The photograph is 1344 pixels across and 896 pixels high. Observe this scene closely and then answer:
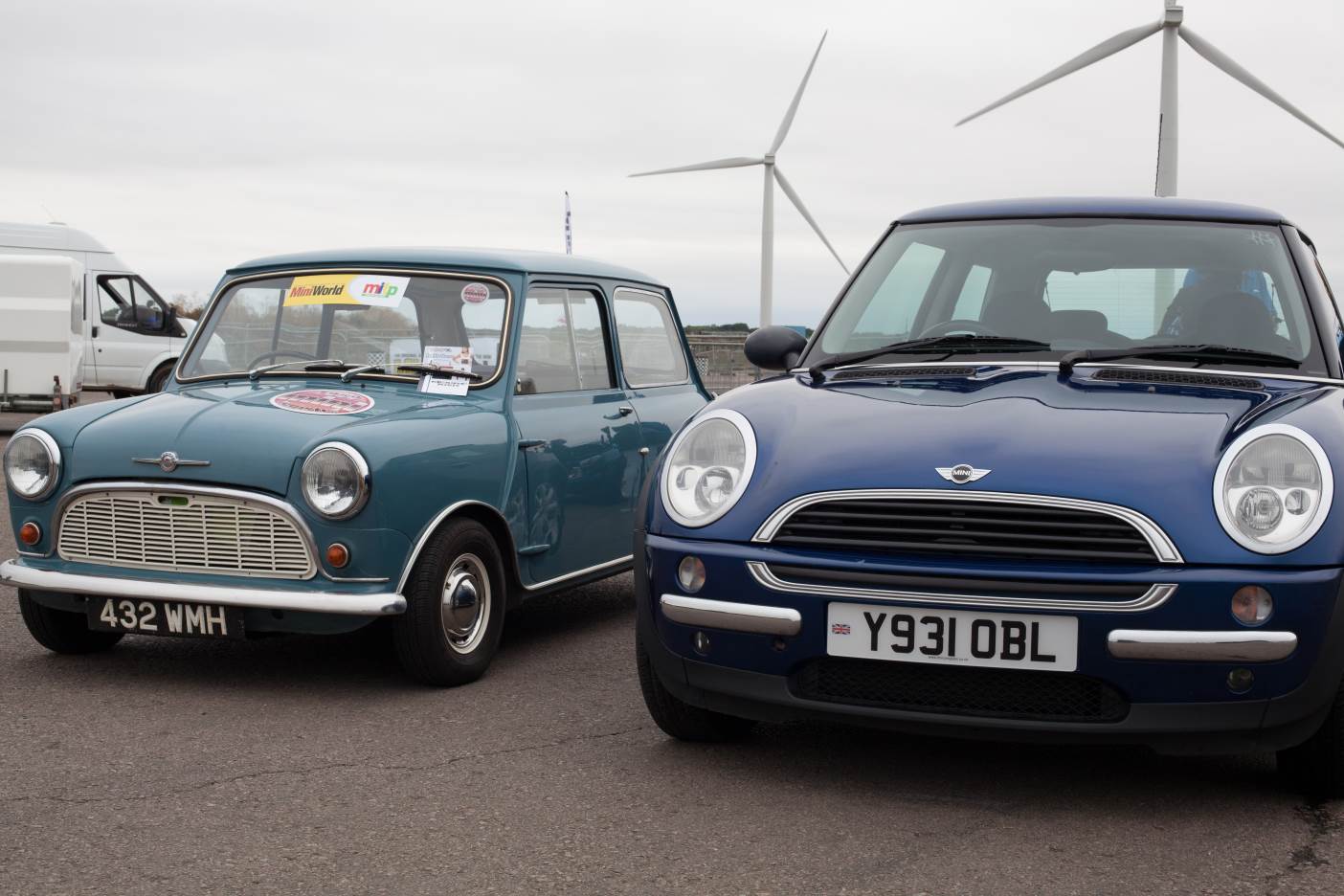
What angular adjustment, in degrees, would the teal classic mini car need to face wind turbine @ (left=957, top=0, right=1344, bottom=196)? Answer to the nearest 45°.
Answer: approximately 180°

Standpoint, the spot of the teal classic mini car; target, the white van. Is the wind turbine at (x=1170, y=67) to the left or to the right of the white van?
right

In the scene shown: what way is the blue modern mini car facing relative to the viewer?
toward the camera

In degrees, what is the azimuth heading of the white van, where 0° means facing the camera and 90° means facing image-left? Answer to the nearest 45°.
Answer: approximately 270°

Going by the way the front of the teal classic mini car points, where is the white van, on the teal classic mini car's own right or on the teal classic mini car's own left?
on the teal classic mini car's own right

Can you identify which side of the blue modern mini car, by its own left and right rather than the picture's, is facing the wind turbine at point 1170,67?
back

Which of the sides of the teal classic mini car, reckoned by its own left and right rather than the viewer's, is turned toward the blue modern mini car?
left

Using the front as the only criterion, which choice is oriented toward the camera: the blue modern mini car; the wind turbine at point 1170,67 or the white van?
the blue modern mini car

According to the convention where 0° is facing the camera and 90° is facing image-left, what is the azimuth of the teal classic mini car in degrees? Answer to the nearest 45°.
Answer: approximately 45°
